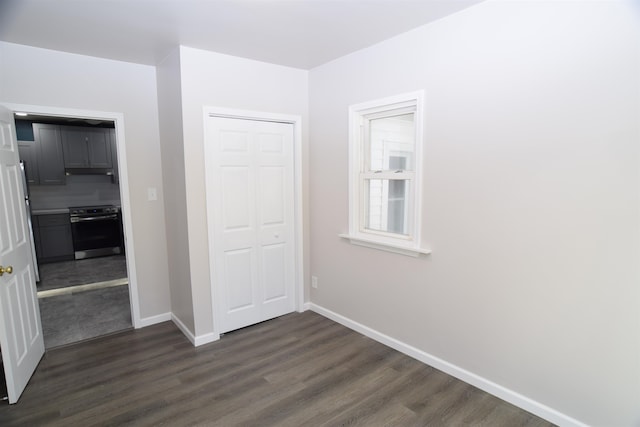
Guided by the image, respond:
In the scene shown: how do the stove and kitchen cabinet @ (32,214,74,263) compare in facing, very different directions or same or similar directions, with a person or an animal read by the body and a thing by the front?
same or similar directions

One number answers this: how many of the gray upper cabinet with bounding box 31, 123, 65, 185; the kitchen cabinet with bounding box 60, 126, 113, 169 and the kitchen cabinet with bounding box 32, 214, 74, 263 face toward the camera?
3

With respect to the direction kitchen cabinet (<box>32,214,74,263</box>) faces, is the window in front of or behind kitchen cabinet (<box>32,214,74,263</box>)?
in front

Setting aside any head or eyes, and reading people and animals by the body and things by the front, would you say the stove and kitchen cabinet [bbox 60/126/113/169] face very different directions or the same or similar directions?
same or similar directions

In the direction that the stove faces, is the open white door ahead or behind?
ahead

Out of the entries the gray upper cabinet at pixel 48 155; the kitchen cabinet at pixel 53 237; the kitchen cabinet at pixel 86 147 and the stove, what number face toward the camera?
4

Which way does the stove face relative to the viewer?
toward the camera

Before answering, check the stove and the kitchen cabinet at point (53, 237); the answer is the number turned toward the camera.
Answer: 2

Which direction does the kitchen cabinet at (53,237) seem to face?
toward the camera

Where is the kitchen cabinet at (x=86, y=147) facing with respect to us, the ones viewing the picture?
facing the viewer

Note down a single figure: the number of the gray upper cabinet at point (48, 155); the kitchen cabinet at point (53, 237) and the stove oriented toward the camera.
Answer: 3

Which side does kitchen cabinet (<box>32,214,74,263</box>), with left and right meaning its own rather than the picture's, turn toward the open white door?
front

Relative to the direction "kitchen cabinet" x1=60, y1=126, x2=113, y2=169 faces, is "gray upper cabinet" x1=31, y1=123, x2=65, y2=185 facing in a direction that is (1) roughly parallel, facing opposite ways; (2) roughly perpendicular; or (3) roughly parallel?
roughly parallel
